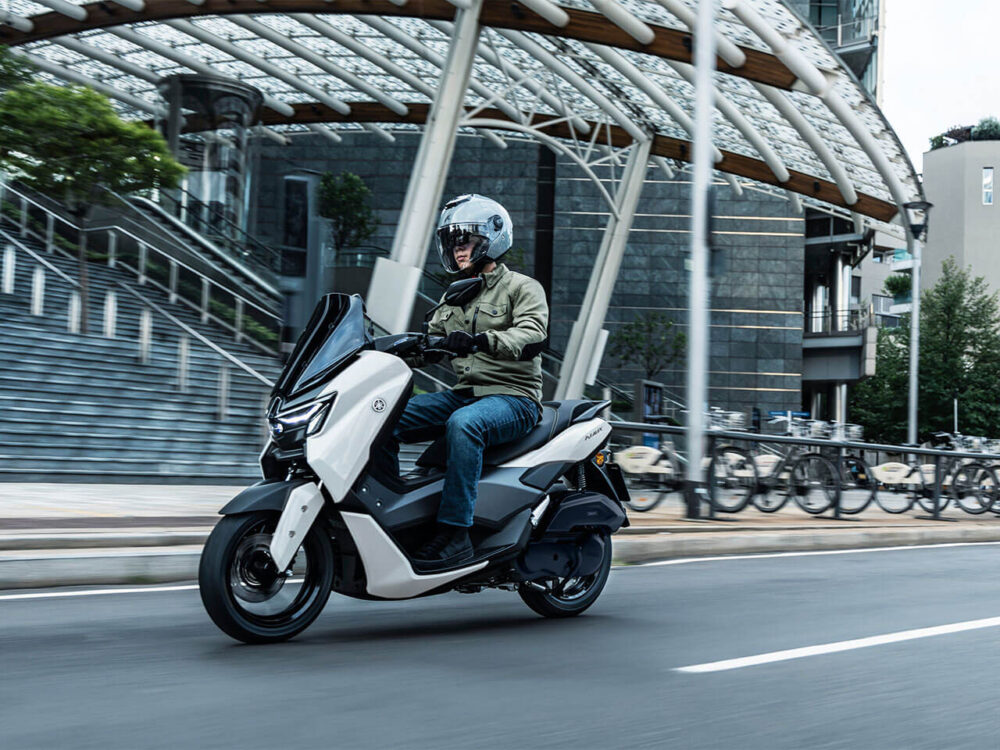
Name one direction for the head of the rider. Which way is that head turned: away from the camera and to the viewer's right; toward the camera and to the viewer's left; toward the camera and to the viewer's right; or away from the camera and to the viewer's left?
toward the camera and to the viewer's left

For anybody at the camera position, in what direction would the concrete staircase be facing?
facing the viewer

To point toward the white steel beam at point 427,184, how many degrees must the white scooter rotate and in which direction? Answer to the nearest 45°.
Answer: approximately 135° to its right

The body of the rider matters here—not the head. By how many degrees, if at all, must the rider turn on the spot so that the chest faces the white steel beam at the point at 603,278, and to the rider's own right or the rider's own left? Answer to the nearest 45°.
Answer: approximately 135° to the rider's own right

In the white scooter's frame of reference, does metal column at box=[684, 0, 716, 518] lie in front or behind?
behind

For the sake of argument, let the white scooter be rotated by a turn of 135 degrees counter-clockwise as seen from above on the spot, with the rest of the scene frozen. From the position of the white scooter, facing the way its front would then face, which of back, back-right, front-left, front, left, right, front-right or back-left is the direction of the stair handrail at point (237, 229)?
left

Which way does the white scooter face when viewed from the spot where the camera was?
facing the viewer and to the left of the viewer

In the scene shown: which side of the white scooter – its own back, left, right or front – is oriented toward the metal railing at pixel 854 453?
back

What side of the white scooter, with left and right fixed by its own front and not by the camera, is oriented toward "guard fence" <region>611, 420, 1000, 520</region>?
back
